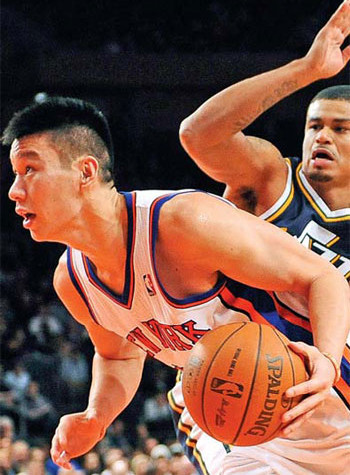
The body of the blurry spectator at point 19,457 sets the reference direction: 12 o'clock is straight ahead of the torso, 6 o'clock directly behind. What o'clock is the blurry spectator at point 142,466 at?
the blurry spectator at point 142,466 is roughly at 9 o'clock from the blurry spectator at point 19,457.

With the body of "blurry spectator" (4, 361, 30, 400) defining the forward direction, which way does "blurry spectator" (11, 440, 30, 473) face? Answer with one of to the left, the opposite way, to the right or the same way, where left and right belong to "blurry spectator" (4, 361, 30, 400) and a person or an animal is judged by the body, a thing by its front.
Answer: the same way

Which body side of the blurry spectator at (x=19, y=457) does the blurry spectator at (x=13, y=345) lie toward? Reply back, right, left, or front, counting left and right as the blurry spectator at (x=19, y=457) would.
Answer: back

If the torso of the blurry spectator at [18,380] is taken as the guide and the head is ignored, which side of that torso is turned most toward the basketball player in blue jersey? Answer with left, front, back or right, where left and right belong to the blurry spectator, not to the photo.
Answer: front

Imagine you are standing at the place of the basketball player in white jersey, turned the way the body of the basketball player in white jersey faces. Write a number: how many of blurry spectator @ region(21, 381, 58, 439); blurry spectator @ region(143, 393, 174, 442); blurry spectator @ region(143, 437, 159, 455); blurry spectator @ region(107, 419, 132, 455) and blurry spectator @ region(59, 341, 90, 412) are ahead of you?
0

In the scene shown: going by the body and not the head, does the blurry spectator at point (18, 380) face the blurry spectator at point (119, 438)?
no

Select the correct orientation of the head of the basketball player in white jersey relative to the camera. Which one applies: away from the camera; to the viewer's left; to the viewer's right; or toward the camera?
to the viewer's left

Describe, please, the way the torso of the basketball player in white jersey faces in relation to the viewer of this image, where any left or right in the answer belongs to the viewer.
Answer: facing the viewer and to the left of the viewer

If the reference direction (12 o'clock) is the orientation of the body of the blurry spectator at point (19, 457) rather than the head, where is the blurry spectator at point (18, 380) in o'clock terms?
the blurry spectator at point (18, 380) is roughly at 6 o'clock from the blurry spectator at point (19, 457).

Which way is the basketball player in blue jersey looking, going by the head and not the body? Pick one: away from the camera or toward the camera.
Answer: toward the camera

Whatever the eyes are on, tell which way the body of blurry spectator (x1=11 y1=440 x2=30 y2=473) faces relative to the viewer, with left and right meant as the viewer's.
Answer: facing the viewer

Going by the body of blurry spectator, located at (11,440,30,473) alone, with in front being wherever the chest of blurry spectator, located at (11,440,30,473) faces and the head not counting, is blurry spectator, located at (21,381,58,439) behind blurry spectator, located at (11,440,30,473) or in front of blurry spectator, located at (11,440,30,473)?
behind

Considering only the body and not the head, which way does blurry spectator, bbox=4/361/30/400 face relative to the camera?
toward the camera

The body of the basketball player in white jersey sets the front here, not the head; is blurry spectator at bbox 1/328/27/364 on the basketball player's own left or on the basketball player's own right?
on the basketball player's own right

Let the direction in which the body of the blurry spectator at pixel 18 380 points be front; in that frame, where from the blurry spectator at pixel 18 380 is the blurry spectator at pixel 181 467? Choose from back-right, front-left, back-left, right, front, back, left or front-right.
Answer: front-left
